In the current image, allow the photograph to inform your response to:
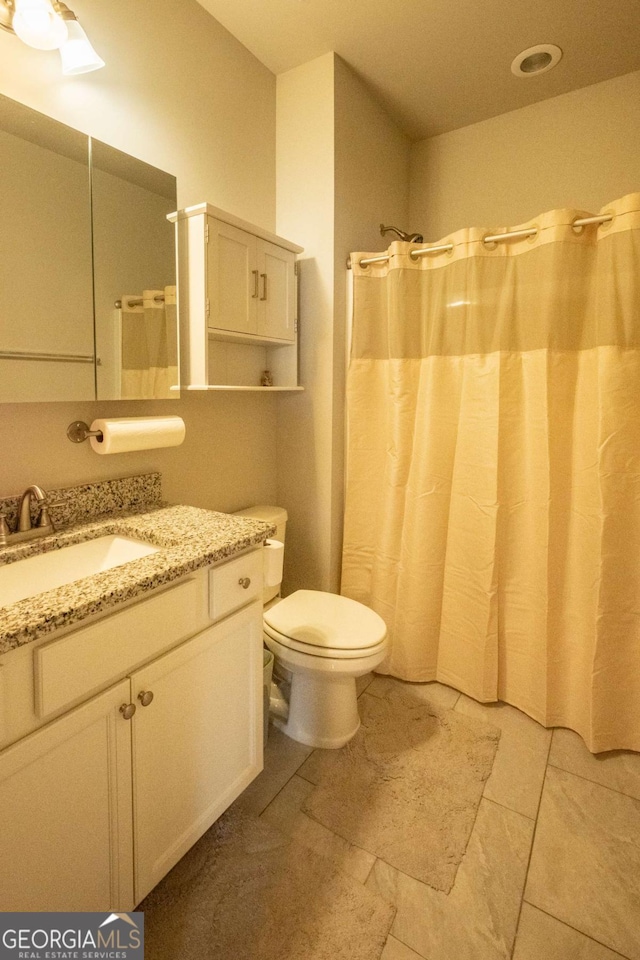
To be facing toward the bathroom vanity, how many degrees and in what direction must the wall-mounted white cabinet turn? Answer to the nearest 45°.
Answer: approximately 45° to its right

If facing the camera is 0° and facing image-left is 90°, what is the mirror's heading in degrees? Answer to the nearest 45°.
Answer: approximately 315°

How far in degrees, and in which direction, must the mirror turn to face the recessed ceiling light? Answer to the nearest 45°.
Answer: approximately 45° to its left

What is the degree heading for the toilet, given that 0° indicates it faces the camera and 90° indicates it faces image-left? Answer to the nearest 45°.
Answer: approximately 315°
